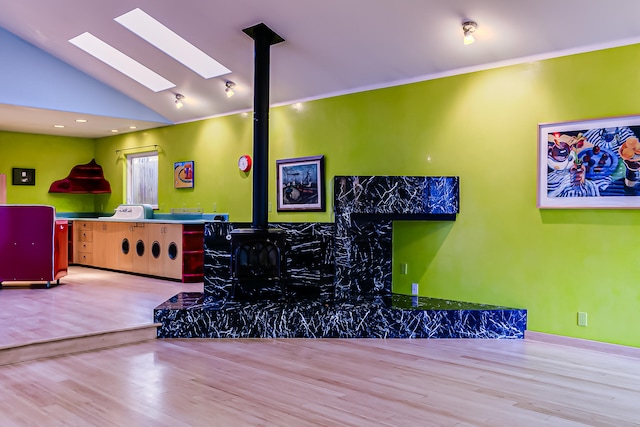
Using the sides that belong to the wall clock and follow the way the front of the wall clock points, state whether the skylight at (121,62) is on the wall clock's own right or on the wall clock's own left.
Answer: on the wall clock's own right

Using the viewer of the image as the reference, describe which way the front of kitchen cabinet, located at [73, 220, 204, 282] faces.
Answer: facing the viewer and to the left of the viewer

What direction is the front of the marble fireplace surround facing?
toward the camera

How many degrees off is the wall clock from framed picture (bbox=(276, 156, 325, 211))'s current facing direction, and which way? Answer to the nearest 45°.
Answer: approximately 90° to its right

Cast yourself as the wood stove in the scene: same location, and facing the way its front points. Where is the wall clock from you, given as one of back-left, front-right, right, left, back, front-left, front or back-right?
back

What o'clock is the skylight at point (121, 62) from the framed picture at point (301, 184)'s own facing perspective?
The skylight is roughly at 2 o'clock from the framed picture.

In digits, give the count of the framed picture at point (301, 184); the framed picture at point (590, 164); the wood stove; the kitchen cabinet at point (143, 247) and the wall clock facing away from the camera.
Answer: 0

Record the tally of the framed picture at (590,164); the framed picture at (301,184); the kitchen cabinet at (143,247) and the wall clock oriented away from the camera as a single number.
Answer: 0

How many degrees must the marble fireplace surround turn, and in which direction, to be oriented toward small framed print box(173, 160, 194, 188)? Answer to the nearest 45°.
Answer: approximately 135° to its right

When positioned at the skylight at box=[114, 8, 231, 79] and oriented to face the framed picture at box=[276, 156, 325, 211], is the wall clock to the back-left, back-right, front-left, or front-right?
front-left

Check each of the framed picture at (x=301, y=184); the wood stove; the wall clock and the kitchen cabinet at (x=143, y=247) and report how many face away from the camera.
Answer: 0
